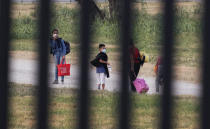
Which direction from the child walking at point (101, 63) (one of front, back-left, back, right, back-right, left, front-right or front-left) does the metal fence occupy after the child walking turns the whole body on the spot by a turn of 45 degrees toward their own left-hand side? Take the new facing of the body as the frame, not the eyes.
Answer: right

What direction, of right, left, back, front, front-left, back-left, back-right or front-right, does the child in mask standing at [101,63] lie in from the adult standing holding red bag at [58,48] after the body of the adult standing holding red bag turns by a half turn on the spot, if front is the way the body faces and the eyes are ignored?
right

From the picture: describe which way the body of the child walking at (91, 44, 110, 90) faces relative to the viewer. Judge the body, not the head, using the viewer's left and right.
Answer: facing the viewer and to the right of the viewer
